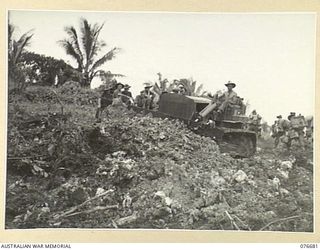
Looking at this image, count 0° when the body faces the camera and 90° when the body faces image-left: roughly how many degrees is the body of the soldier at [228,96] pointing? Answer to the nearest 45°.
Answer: approximately 45°

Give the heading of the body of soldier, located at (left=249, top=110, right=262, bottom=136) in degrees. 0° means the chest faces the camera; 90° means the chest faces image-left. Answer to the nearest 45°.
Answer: approximately 0°
